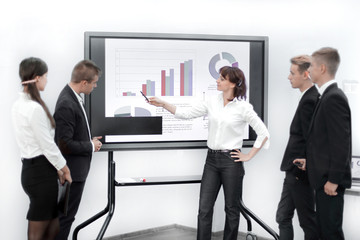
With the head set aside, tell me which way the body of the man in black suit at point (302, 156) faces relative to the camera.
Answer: to the viewer's left

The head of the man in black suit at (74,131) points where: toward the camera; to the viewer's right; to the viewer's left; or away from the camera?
to the viewer's right

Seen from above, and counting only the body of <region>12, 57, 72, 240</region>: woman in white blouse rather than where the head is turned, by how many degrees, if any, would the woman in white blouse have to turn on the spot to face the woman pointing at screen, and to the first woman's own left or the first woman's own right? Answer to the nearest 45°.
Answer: approximately 45° to the first woman's own right

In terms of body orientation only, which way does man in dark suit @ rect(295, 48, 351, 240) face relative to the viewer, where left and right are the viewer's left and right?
facing to the left of the viewer

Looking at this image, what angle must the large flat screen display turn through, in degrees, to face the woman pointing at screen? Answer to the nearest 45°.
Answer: approximately 45° to its left

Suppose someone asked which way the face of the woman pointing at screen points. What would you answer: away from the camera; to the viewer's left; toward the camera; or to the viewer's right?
to the viewer's left

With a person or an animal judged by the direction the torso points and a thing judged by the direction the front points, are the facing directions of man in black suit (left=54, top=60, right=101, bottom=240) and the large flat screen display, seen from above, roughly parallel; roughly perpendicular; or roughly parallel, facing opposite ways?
roughly perpendicular

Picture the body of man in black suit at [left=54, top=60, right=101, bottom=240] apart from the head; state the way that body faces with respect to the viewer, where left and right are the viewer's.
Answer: facing to the right of the viewer

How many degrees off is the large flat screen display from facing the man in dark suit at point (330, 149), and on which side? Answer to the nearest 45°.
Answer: approximately 45° to its left

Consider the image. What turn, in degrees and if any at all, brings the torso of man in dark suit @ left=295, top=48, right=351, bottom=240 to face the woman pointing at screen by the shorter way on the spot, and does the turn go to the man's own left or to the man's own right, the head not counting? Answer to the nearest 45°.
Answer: approximately 45° to the man's own right
